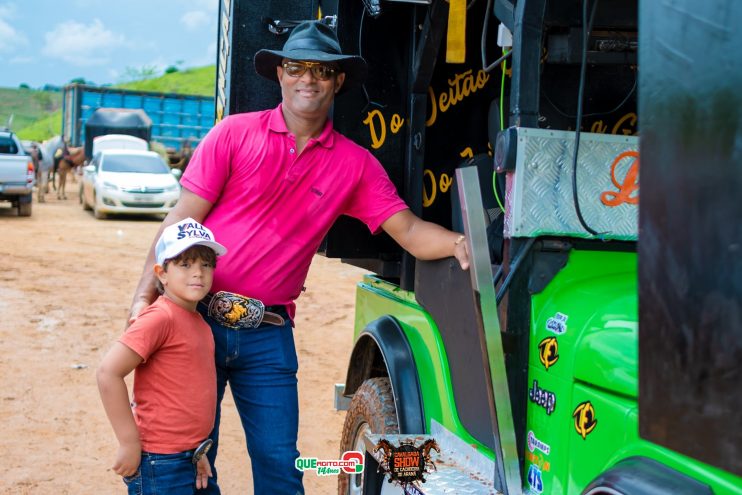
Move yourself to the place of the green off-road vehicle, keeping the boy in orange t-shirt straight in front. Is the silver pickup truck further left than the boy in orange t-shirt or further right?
right

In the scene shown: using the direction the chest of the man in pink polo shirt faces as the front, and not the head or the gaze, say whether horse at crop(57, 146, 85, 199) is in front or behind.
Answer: behind

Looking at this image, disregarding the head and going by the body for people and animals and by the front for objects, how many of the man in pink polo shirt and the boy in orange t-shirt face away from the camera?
0

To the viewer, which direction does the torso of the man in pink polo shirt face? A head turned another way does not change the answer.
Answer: toward the camera

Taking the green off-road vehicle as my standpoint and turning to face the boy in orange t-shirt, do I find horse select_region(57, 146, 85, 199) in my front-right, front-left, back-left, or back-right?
front-right

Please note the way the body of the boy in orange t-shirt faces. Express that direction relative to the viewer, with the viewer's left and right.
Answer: facing the viewer and to the right of the viewer

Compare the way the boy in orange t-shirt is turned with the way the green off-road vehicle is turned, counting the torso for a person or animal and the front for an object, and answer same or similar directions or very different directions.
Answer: same or similar directions

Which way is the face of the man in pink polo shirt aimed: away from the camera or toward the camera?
toward the camera
